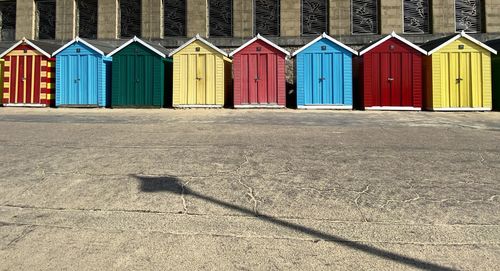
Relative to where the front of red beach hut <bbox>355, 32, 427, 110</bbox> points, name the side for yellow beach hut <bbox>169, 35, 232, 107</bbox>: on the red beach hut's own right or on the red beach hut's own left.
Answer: on the red beach hut's own right

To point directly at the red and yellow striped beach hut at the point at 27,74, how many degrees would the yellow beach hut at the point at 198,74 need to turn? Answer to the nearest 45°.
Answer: approximately 90° to its right

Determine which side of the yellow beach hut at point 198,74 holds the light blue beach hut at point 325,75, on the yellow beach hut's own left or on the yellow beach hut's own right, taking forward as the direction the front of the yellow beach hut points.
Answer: on the yellow beach hut's own left

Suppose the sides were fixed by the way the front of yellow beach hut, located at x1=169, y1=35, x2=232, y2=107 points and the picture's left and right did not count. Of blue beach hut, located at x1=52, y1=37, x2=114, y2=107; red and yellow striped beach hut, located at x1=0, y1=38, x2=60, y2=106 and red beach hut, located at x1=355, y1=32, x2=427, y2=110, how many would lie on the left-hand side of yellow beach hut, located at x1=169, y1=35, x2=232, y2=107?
1

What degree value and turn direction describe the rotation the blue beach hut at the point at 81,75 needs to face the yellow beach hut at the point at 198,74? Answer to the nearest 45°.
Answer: approximately 45° to its left

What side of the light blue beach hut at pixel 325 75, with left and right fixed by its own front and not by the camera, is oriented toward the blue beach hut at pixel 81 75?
right

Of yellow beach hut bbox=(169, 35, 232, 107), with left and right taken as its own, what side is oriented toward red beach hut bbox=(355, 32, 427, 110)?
left
